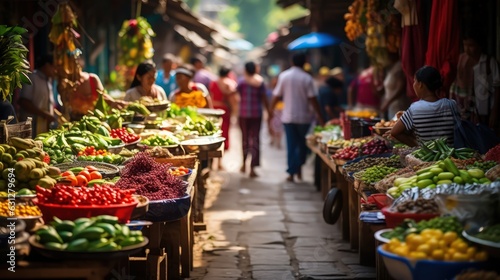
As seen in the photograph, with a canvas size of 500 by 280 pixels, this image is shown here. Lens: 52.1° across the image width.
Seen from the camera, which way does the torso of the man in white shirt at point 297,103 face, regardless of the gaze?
away from the camera

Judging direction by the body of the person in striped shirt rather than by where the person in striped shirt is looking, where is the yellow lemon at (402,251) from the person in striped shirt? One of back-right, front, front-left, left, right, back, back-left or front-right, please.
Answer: back-left

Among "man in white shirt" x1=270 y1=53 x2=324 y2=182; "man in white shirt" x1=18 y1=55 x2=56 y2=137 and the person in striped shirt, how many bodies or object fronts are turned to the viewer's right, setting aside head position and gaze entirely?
1

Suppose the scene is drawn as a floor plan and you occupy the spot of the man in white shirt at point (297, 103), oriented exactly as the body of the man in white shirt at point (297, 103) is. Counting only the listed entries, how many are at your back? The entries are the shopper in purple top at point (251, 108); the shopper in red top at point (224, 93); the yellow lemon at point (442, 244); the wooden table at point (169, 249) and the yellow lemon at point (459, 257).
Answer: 3

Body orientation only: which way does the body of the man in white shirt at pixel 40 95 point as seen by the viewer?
to the viewer's right

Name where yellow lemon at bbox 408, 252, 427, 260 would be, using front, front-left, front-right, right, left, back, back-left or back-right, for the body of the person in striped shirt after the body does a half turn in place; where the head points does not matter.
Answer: front-right

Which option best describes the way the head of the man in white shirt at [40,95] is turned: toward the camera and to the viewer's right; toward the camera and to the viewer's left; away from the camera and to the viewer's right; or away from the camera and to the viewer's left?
toward the camera and to the viewer's right

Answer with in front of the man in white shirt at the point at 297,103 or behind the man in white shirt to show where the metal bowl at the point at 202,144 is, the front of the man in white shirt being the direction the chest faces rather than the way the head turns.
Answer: behind

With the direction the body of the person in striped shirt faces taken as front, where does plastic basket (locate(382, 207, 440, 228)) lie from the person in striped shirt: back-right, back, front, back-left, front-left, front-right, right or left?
back-left

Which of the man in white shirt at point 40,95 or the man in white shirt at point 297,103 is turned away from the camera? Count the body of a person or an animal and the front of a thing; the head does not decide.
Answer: the man in white shirt at point 297,103

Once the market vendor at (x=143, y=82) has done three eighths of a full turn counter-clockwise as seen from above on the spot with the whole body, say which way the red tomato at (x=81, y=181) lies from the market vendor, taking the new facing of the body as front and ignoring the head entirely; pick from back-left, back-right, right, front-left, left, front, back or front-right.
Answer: back

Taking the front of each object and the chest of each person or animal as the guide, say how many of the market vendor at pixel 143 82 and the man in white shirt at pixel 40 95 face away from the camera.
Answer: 0

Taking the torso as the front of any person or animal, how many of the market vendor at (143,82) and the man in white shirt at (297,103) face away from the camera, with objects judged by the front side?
1

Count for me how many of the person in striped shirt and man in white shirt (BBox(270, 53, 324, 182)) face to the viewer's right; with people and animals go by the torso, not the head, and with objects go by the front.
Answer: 0

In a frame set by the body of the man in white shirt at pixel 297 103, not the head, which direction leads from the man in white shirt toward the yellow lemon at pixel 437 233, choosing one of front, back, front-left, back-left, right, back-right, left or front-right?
back
